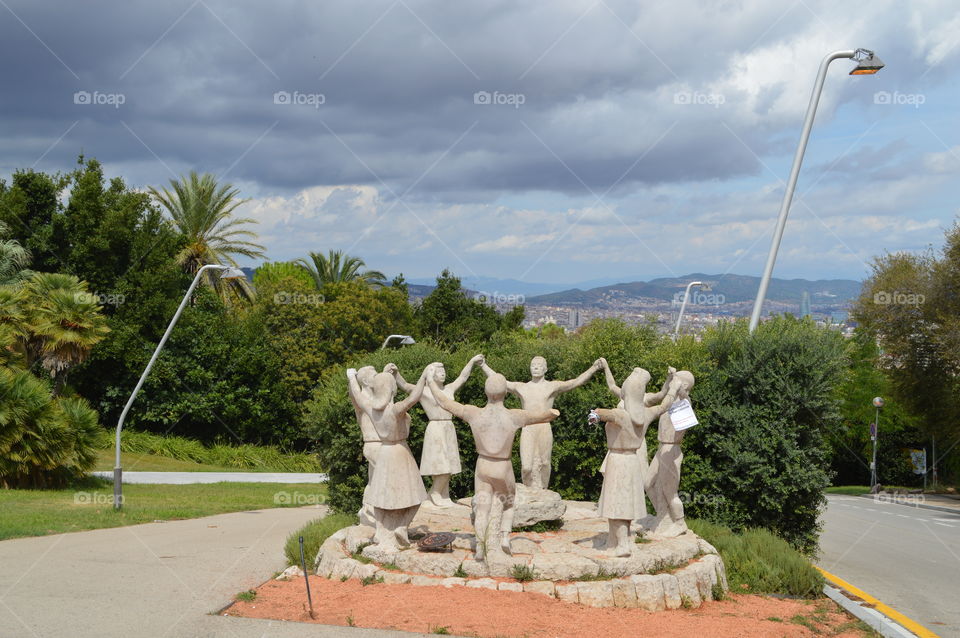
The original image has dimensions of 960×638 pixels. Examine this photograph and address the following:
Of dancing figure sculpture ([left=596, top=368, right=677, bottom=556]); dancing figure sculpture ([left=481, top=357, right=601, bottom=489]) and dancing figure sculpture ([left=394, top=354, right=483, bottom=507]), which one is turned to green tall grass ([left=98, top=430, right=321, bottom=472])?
dancing figure sculpture ([left=596, top=368, right=677, bottom=556])

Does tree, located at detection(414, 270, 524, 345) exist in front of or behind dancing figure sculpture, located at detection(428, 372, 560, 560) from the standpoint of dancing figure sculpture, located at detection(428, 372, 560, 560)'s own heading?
in front

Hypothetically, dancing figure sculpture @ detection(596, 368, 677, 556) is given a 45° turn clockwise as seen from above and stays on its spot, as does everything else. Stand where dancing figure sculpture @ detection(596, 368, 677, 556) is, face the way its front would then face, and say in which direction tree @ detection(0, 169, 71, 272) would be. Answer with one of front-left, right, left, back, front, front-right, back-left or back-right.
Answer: front-left

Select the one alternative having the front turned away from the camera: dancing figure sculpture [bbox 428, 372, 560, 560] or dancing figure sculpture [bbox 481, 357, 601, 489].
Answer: dancing figure sculpture [bbox 428, 372, 560, 560]

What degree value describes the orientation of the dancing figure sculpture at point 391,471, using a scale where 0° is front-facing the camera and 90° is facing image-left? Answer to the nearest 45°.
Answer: approximately 225°

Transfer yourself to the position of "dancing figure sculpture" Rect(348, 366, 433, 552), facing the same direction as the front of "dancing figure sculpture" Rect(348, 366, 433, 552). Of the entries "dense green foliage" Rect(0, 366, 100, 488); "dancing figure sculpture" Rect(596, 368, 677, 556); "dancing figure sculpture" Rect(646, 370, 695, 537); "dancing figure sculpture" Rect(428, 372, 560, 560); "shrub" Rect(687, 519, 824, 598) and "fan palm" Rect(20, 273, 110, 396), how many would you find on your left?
2

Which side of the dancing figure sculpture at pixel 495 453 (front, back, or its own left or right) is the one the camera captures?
back

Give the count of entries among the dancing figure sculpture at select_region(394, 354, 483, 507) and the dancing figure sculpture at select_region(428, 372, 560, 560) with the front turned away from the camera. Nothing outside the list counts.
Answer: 1

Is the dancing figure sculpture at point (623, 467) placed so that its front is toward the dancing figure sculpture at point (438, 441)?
yes

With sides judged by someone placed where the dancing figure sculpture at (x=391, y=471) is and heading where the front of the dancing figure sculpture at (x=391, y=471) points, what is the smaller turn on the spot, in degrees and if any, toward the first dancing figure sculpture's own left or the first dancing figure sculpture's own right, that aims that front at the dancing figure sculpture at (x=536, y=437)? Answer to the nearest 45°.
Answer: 0° — it already faces it

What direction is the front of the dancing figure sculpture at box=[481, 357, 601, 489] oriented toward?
toward the camera

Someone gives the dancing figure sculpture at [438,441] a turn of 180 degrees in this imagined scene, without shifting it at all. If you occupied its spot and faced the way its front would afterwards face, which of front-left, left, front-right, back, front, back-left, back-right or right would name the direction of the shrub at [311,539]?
left

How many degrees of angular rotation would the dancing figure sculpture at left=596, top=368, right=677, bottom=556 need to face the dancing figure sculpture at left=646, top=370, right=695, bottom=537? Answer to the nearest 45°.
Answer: approximately 45° to its right

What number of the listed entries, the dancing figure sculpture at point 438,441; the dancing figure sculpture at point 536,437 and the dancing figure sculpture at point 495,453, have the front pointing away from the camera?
1

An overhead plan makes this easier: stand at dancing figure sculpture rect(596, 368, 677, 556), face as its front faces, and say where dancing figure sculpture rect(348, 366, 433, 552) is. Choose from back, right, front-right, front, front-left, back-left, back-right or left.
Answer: front-left

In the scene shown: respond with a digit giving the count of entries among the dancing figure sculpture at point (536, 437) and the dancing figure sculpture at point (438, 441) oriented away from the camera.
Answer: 0

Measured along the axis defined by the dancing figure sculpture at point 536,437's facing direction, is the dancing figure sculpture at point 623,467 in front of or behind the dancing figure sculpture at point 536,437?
in front

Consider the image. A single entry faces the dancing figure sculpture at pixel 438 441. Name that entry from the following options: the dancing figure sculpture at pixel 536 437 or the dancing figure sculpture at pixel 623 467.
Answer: the dancing figure sculpture at pixel 623 467

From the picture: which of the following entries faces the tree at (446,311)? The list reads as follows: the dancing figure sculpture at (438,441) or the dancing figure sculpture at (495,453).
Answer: the dancing figure sculpture at (495,453)

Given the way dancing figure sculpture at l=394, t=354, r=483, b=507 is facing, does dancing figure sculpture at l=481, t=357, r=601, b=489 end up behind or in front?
in front

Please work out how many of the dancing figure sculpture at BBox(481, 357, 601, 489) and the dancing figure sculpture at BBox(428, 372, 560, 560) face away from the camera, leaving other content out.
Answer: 1

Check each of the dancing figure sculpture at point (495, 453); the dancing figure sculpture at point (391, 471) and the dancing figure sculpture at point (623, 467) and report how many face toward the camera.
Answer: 0
